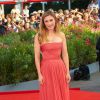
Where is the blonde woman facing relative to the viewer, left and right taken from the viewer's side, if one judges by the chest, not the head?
facing the viewer

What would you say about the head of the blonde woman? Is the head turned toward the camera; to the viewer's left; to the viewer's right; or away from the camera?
toward the camera
